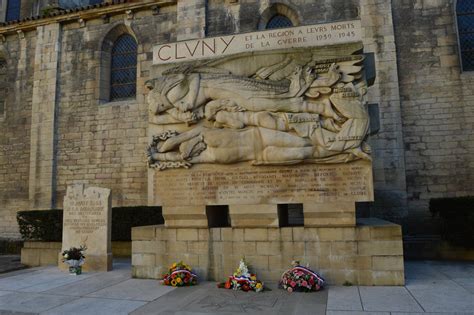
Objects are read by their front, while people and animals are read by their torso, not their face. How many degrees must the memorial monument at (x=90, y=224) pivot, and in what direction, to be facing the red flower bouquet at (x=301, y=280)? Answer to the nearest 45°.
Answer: approximately 45° to its left

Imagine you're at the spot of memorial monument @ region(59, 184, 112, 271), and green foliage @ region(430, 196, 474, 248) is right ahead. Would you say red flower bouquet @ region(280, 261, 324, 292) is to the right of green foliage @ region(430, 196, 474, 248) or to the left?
right

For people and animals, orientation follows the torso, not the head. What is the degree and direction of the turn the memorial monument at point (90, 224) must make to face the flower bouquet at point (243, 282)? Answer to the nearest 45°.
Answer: approximately 45° to its left

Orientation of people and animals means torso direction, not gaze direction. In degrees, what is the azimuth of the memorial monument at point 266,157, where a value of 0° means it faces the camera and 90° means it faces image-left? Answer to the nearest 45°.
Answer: approximately 0°

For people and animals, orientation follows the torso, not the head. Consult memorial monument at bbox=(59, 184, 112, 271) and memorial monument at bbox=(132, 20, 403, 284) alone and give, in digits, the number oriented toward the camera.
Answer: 2

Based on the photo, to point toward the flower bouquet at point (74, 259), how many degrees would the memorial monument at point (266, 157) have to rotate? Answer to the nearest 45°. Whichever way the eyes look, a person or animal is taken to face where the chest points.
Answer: approximately 90° to its right

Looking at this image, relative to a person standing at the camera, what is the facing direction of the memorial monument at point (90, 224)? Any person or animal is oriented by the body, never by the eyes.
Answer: facing the viewer

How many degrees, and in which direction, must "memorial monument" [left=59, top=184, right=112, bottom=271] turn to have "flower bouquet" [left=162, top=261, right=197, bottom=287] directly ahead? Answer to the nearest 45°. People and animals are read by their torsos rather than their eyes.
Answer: approximately 45° to its left

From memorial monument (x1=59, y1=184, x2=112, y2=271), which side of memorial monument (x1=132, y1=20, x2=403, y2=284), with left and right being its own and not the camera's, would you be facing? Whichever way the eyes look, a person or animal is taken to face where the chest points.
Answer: right

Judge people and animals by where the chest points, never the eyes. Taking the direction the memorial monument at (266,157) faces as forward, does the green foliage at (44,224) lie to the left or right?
on its right

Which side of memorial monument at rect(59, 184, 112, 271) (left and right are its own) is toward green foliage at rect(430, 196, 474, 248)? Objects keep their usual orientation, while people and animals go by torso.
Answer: left

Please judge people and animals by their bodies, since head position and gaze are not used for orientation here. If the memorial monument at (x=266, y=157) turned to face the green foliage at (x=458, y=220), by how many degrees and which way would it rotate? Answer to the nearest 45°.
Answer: approximately 135° to its left
